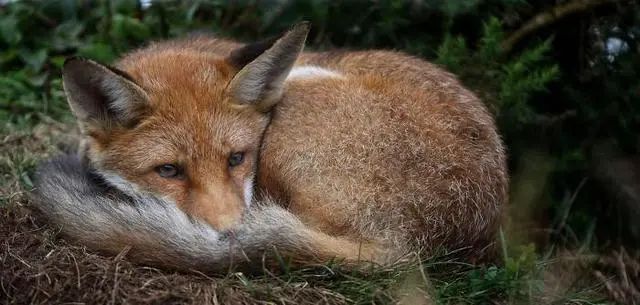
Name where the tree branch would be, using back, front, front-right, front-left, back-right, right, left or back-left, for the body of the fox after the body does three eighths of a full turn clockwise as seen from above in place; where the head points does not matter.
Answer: front-right

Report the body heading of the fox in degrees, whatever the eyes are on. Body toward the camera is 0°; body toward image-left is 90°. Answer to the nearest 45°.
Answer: approximately 45°
